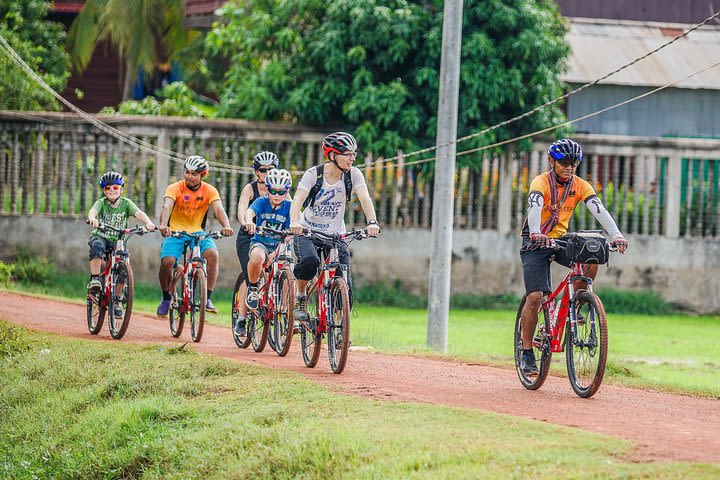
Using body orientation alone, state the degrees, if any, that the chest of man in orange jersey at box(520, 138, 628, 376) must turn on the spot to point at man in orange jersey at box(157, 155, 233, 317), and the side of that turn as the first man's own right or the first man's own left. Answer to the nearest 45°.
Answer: approximately 180°

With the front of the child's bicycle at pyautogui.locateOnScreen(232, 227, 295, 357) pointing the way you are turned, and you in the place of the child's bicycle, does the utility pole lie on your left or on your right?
on your left

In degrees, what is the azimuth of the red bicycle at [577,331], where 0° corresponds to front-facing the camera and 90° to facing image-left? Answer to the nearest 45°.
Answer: approximately 315°

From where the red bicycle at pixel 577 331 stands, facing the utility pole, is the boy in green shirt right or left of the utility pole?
left

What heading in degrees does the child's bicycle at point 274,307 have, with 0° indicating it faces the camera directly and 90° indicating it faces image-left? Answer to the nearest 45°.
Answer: approximately 315°

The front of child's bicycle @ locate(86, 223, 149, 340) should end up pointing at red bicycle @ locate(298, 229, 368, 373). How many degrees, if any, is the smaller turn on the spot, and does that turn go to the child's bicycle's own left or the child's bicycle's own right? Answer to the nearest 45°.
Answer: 0° — it already faces it
